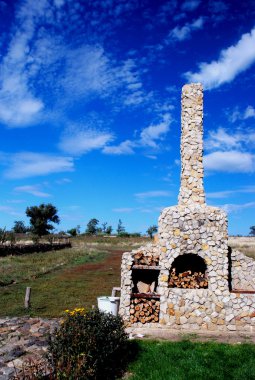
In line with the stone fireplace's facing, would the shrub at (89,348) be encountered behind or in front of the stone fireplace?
in front

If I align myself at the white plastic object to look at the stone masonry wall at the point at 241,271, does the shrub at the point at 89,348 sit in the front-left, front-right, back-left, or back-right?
back-right

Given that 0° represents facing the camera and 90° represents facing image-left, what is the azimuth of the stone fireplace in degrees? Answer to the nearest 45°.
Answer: approximately 0°

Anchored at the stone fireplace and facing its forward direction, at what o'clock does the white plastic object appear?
The white plastic object is roughly at 2 o'clock from the stone fireplace.

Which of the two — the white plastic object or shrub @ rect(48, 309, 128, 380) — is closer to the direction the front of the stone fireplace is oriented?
the shrub
